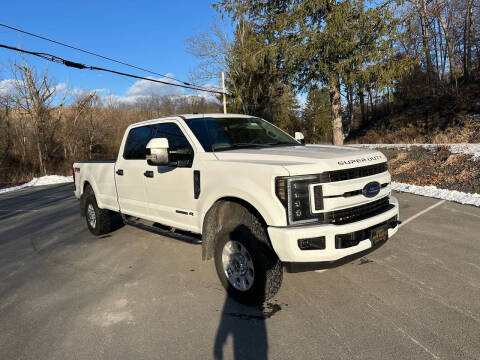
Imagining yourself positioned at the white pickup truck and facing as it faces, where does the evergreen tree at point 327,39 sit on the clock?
The evergreen tree is roughly at 8 o'clock from the white pickup truck.

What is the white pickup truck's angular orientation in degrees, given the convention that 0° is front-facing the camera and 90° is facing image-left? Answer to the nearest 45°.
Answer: approximately 315°
